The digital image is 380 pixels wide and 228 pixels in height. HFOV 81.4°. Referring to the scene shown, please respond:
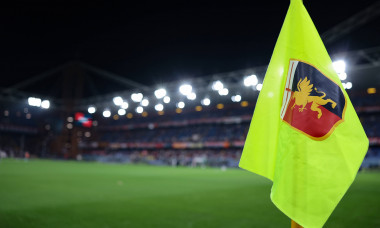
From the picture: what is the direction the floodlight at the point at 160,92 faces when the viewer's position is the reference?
facing the viewer

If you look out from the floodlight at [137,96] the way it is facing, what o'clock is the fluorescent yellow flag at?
The fluorescent yellow flag is roughly at 12 o'clock from the floodlight.

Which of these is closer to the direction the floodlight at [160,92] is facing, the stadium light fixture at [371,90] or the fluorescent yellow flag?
the fluorescent yellow flag

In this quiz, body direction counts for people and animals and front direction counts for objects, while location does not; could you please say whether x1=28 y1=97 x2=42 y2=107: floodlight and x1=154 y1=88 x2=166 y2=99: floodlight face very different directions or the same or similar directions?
same or similar directions

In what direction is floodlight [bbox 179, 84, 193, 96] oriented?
toward the camera

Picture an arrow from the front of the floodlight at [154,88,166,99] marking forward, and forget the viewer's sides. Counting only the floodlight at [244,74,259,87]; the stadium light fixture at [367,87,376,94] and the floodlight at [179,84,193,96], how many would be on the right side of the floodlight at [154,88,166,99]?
0

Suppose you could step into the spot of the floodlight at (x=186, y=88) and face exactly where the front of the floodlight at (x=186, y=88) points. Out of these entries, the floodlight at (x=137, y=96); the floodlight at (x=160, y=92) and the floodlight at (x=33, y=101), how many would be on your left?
0

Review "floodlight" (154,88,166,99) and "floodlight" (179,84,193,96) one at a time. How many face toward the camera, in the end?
2

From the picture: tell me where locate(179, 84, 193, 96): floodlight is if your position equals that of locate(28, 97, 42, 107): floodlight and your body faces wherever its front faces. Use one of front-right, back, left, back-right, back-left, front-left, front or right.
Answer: front-left

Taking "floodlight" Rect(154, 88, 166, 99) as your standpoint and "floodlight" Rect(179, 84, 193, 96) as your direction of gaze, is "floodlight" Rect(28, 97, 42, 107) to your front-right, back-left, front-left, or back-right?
back-right

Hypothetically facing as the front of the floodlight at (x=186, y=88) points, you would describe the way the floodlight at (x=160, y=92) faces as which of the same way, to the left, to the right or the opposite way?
the same way

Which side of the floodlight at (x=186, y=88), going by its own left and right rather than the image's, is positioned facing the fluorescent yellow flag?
front

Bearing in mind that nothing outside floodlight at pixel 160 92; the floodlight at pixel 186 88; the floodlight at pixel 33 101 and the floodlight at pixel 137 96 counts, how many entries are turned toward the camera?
4

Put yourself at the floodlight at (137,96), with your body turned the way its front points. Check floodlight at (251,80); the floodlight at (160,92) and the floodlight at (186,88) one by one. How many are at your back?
0

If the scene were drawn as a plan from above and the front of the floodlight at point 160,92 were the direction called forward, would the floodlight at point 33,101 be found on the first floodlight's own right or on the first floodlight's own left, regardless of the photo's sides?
on the first floodlight's own right
